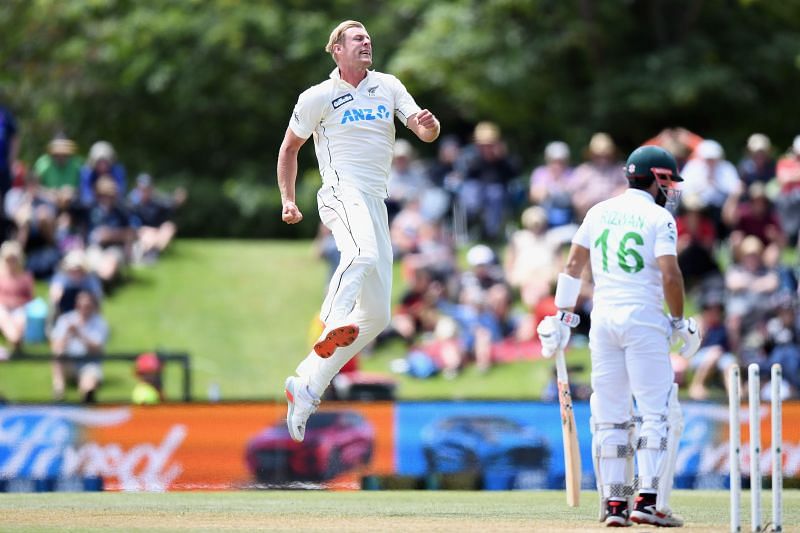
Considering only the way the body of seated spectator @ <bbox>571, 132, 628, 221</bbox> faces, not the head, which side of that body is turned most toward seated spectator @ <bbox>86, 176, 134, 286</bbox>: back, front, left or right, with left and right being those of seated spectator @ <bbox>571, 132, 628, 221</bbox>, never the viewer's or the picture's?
right

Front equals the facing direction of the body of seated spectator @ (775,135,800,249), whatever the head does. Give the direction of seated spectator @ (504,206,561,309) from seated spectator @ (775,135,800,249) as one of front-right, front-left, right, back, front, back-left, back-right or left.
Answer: right

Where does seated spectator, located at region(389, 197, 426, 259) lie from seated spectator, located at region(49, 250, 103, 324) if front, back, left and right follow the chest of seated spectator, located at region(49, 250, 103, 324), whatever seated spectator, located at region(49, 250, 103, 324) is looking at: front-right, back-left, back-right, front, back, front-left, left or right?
left

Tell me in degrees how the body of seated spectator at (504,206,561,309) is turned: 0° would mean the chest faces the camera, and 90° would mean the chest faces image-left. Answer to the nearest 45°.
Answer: approximately 0°

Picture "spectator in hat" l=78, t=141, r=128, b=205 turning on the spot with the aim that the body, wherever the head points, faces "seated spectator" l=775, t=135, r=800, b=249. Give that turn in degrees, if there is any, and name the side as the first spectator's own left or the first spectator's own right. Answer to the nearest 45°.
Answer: approximately 45° to the first spectator's own left

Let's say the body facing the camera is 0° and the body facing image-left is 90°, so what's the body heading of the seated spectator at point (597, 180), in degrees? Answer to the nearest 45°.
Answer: approximately 0°
